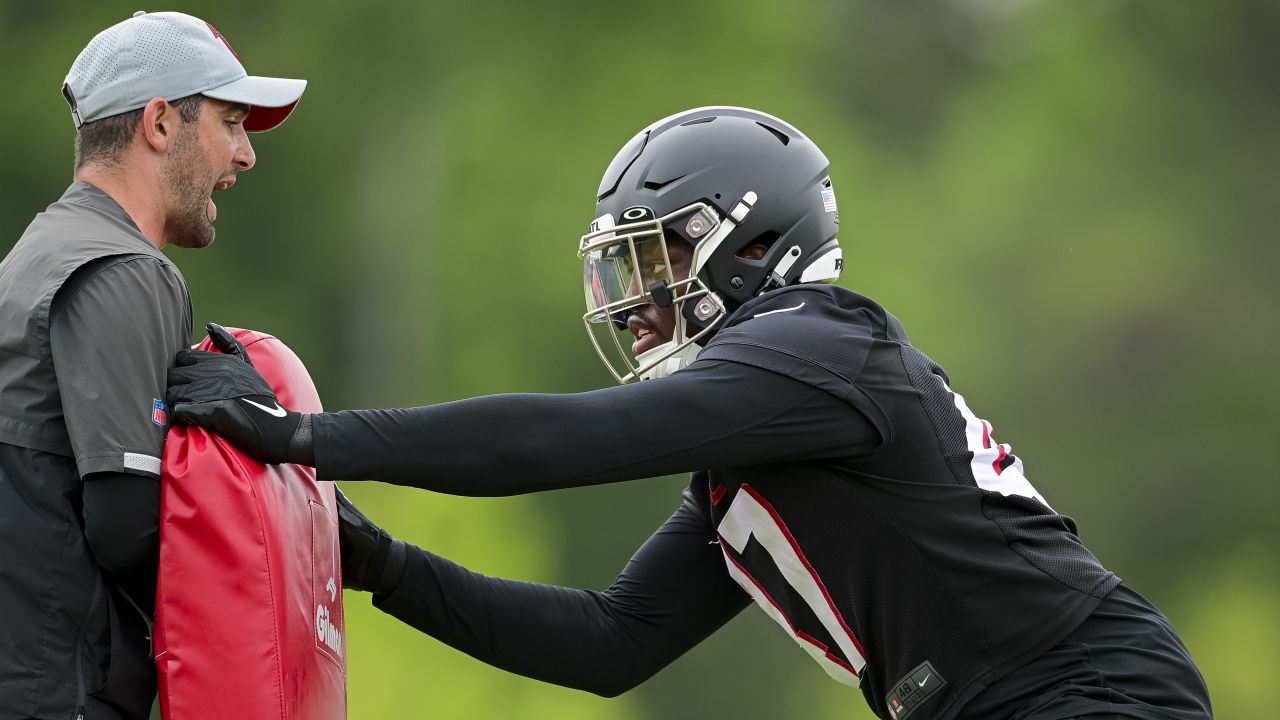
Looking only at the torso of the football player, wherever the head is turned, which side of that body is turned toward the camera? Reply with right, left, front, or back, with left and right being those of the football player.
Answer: left

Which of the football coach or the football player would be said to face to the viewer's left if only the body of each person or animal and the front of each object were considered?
the football player

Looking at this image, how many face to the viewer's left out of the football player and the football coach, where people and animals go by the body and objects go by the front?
1

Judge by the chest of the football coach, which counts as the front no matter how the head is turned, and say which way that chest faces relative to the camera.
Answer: to the viewer's right

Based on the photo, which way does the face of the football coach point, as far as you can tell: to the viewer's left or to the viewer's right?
to the viewer's right

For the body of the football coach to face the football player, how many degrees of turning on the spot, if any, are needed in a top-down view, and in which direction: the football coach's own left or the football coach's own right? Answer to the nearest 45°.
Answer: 0° — they already face them

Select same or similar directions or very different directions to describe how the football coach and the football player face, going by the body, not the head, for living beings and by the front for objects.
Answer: very different directions

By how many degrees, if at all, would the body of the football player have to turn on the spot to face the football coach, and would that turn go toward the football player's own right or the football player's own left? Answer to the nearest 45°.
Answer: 0° — they already face them

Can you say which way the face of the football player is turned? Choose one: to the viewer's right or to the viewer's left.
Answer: to the viewer's left
